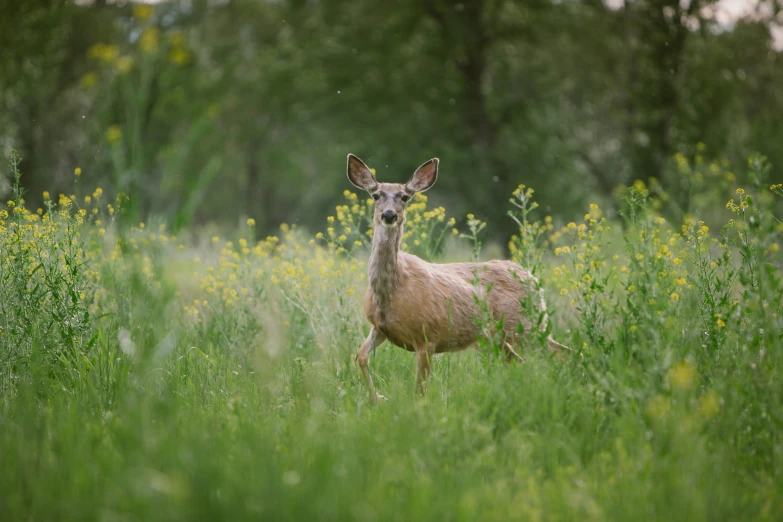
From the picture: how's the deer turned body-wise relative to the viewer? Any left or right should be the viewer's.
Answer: facing the viewer and to the left of the viewer
